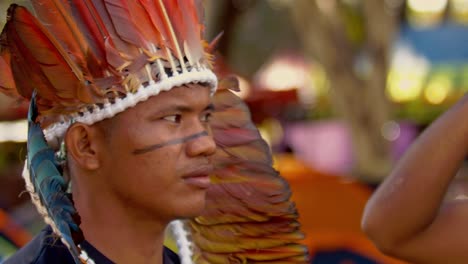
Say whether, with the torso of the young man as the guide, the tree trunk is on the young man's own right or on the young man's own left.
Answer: on the young man's own left

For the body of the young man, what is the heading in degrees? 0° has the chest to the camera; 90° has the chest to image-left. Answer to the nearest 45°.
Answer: approximately 315°
